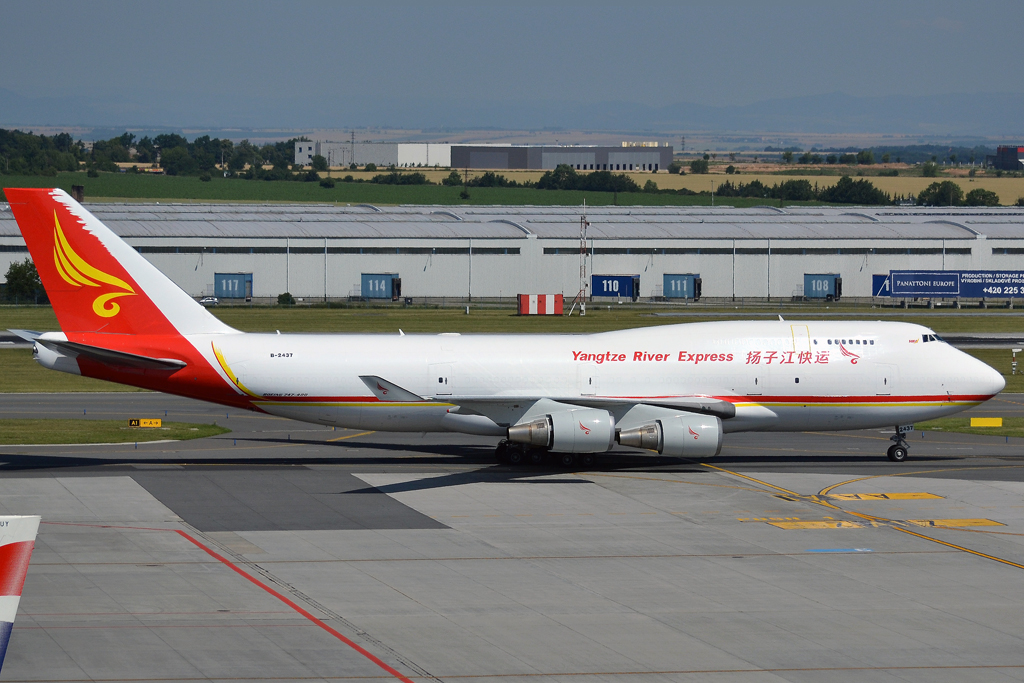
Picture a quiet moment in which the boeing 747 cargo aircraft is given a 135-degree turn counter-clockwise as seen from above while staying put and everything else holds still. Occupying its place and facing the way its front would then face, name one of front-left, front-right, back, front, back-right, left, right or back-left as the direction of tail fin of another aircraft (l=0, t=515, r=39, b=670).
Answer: back-left

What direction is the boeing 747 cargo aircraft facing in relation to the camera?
to the viewer's right
